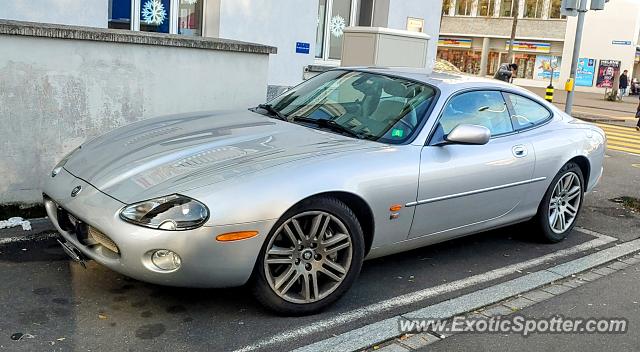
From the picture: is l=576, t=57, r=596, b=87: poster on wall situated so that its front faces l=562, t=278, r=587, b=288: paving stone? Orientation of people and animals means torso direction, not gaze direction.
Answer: yes

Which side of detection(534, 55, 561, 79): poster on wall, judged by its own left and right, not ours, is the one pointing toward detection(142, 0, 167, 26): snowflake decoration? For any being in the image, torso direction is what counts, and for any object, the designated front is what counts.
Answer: front

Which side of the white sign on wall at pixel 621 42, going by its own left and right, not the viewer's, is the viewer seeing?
front

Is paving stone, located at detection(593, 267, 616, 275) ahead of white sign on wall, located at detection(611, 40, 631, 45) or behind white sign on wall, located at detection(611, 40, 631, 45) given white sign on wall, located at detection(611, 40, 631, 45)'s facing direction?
ahead

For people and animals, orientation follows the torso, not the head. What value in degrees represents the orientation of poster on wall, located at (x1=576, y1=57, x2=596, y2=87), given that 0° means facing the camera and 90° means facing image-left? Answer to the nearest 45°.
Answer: approximately 0°

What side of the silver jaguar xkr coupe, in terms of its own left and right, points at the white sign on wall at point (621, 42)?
back

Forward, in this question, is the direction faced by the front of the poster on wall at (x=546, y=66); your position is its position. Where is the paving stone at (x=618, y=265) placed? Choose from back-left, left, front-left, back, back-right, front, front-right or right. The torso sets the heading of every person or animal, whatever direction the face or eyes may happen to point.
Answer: front

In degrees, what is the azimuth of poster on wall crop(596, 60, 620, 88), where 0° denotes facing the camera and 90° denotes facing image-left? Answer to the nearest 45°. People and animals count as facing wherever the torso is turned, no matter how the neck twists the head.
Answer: approximately 0°

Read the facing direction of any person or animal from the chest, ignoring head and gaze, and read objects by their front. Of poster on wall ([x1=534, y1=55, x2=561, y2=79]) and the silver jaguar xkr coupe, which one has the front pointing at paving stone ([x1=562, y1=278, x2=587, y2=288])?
the poster on wall

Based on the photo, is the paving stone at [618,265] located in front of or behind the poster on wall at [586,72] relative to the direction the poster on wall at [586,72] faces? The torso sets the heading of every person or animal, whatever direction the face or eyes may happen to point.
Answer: in front

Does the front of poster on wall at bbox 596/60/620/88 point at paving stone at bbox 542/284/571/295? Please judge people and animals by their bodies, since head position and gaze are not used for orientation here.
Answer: yes

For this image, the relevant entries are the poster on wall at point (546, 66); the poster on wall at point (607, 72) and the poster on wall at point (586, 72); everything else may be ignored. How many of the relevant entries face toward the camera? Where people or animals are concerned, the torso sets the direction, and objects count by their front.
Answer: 3

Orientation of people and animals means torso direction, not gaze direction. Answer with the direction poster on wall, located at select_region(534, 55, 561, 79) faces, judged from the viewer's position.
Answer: facing the viewer

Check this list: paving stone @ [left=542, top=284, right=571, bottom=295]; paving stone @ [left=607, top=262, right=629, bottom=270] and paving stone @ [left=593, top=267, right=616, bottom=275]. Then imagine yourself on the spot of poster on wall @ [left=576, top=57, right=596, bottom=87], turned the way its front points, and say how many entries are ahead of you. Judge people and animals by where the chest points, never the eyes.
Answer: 3

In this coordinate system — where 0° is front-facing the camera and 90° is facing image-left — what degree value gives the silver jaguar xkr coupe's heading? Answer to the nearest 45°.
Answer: approximately 45°

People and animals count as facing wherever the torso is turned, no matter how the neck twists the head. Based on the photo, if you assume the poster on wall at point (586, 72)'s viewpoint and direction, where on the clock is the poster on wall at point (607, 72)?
the poster on wall at point (607, 72) is roughly at 10 o'clock from the poster on wall at point (586, 72).

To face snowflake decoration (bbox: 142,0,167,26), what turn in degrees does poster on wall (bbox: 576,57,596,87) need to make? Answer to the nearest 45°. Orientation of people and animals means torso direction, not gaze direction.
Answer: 0° — it already faces it

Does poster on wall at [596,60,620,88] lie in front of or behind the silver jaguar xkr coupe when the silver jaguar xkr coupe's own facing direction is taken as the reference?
behind

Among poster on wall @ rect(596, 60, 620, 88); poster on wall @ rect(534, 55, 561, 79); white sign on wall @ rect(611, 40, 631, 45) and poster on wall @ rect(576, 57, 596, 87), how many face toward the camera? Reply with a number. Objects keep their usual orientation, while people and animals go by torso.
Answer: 4

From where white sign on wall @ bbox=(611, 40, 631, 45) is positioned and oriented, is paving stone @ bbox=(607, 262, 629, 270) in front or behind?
in front

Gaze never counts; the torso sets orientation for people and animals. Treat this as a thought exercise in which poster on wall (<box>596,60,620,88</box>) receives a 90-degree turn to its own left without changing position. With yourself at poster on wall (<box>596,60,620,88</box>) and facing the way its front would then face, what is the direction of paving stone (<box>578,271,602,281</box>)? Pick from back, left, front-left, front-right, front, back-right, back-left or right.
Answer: right

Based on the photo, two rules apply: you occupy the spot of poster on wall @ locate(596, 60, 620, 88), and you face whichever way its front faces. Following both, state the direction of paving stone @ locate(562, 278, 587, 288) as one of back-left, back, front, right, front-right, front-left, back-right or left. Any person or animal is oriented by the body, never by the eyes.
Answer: front
